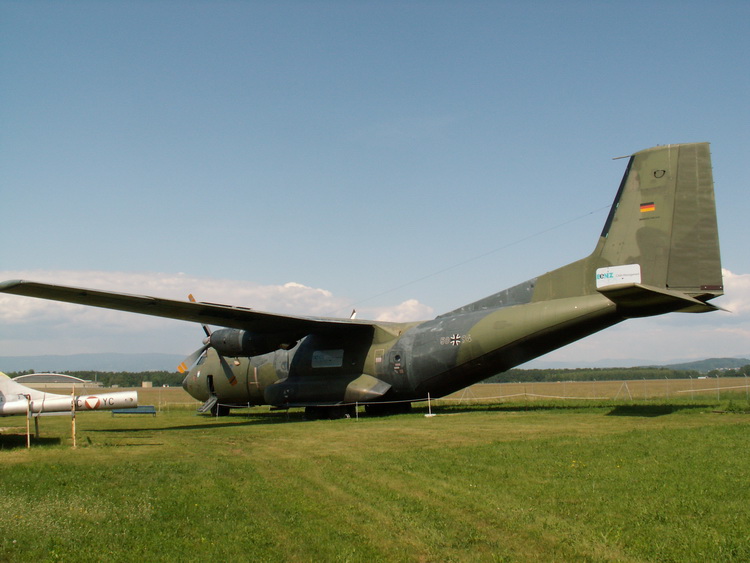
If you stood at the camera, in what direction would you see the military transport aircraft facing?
facing away from the viewer and to the left of the viewer

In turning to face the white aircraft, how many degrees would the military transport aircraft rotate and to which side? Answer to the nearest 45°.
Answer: approximately 45° to its left
